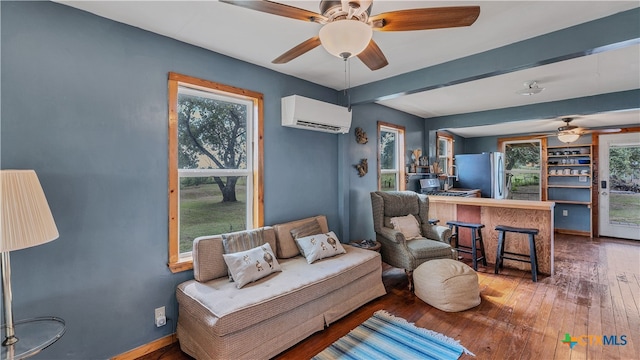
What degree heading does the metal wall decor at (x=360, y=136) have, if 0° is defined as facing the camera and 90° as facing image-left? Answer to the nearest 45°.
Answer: approximately 315°

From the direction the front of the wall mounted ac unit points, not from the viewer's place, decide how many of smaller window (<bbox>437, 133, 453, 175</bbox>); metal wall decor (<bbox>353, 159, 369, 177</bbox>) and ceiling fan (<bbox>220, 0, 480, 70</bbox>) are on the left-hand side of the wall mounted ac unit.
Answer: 2

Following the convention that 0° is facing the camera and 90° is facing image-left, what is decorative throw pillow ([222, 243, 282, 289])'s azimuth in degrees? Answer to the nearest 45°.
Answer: approximately 315°

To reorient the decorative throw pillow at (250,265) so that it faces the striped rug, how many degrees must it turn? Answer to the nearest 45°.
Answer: approximately 45° to its left

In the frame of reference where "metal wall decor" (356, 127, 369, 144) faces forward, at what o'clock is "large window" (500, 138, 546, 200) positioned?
The large window is roughly at 9 o'clock from the metal wall decor.
